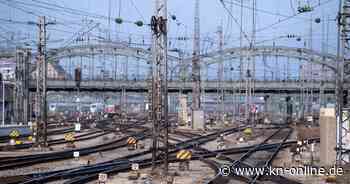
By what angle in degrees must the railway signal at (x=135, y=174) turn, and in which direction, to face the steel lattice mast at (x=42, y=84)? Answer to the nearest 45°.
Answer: approximately 135° to its right

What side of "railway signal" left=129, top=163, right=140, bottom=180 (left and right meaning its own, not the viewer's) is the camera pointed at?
front

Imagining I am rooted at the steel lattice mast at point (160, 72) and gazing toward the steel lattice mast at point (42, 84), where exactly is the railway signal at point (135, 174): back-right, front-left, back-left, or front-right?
front-left

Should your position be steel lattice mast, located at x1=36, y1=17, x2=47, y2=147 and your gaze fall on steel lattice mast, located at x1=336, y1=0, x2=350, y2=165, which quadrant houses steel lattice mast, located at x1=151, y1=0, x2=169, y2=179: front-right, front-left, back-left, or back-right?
front-right

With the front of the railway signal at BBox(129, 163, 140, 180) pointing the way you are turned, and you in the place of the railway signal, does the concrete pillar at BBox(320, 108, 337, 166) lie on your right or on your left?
on your left

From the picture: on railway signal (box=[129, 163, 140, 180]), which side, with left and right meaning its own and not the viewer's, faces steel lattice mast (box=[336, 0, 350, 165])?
left

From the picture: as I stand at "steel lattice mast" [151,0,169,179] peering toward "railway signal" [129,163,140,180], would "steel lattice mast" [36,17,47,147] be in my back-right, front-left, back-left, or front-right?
front-right
